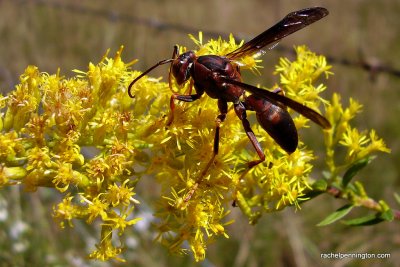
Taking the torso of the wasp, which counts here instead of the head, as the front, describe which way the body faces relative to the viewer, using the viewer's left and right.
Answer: facing to the left of the viewer
